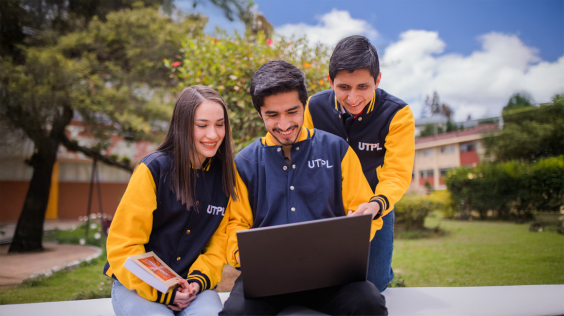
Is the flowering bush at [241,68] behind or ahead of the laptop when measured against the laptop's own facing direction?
ahead

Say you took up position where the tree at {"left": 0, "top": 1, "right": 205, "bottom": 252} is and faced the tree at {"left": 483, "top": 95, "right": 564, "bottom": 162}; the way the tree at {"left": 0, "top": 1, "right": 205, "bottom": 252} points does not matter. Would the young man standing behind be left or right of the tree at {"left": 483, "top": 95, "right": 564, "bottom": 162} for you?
right

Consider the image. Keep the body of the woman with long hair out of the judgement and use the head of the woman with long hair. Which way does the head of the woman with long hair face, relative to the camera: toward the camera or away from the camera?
toward the camera

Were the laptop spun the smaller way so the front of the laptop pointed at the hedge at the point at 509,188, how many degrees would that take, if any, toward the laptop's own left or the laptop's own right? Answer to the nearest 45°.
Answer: approximately 45° to the laptop's own right

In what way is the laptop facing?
away from the camera

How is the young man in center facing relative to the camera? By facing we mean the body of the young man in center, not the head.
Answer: toward the camera

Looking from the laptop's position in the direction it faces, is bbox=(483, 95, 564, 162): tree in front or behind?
in front

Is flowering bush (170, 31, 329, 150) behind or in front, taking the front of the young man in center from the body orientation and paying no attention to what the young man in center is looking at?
behind

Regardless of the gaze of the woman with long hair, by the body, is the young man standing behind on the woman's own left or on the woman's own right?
on the woman's own left

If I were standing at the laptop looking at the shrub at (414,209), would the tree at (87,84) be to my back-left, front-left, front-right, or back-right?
front-left

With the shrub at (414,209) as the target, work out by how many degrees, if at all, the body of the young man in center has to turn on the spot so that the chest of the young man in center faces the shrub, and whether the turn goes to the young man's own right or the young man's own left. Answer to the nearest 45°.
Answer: approximately 180°

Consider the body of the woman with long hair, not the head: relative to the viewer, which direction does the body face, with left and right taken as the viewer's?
facing the viewer and to the right of the viewer
